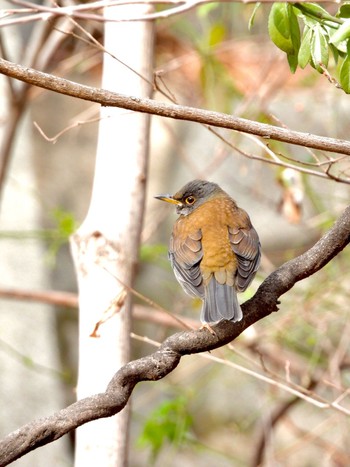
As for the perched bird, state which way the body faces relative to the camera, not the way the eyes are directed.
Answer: away from the camera
